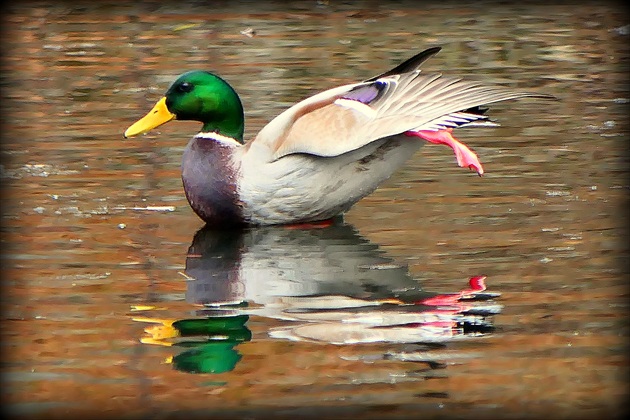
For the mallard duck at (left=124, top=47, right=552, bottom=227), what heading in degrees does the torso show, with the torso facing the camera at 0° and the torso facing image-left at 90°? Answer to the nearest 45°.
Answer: approximately 90°
